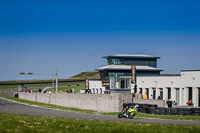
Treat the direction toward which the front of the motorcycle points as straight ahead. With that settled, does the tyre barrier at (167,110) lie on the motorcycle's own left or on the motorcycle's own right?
on the motorcycle's own left
